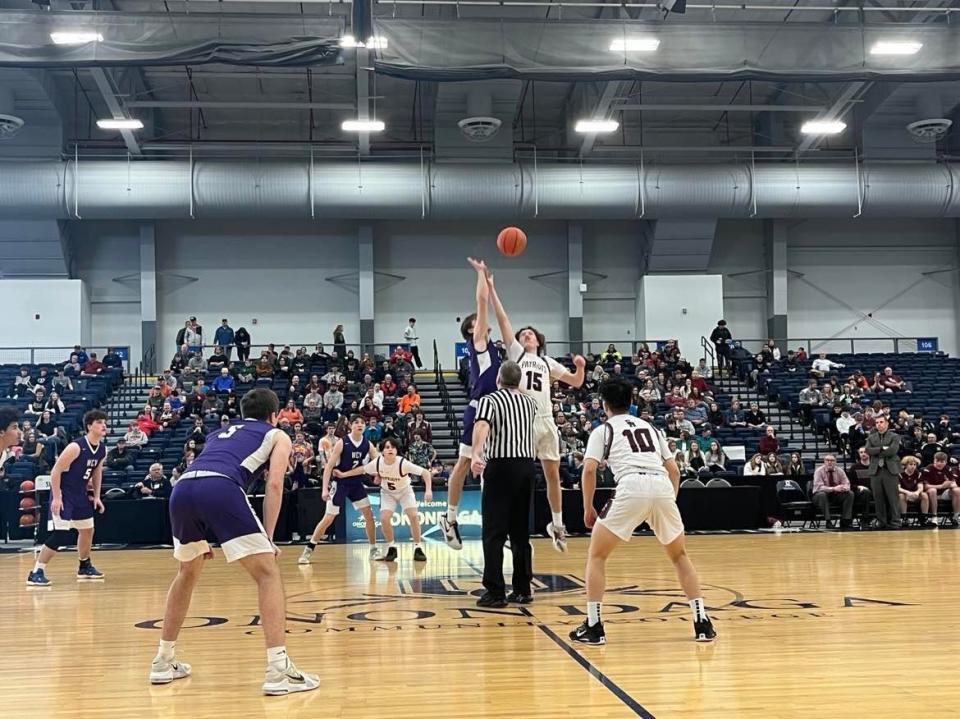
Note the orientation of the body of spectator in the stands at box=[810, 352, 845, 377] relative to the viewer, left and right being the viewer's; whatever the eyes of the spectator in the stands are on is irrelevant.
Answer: facing the viewer and to the left of the viewer

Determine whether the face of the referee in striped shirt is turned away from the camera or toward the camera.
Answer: away from the camera

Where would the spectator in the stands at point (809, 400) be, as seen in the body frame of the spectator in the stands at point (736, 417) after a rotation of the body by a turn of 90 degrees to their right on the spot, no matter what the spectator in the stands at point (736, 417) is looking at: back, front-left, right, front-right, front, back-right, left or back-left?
back-right

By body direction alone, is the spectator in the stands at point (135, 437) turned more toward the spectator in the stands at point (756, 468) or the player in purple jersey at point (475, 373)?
the player in purple jersey

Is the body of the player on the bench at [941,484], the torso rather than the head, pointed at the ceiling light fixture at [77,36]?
no

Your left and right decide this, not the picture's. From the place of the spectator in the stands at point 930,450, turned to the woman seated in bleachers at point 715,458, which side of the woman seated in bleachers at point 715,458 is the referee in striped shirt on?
left

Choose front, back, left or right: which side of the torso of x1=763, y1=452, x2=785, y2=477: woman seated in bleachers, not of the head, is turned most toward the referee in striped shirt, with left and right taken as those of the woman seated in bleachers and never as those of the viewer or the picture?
front

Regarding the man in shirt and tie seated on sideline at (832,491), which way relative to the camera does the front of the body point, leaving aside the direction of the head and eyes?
toward the camera

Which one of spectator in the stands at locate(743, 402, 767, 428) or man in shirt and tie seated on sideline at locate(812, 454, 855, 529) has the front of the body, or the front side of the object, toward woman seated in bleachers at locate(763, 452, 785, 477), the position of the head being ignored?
spectator in the stands at locate(743, 402, 767, 428)

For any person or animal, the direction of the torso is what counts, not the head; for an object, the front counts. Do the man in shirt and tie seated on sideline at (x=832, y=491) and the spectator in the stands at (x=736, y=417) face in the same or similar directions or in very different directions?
same or similar directions

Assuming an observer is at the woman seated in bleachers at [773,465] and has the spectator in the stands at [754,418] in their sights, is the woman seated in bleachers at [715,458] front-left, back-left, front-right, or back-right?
front-left

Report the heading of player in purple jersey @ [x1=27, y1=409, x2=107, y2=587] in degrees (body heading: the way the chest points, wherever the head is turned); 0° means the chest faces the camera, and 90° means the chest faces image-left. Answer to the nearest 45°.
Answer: approximately 315°

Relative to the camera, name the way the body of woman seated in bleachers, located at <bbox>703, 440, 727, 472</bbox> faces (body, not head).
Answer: toward the camera

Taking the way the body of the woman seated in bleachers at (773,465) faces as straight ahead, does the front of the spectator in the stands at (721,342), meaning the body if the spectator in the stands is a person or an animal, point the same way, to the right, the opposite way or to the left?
the same way

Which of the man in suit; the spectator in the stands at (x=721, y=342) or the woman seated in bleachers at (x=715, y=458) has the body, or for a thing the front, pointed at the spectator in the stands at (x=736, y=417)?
the spectator in the stands at (x=721, y=342)

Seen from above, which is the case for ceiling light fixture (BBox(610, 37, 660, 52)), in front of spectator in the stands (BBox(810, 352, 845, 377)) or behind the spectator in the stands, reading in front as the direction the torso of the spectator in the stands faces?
in front

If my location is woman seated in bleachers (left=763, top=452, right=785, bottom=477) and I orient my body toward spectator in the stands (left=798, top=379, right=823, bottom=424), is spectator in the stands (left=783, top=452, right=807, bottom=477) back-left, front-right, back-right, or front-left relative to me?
front-right
